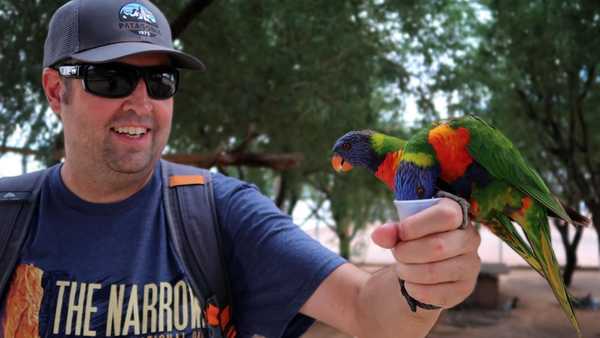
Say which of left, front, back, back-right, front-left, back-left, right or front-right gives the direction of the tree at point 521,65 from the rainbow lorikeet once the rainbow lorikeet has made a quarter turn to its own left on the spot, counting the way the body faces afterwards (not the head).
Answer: back

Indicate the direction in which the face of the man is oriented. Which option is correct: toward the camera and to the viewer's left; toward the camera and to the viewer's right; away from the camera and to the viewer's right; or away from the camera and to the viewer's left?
toward the camera and to the viewer's right

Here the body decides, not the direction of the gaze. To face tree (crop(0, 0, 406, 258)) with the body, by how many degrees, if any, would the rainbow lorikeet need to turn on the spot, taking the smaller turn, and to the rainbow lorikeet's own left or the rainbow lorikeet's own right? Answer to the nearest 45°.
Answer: approximately 45° to the rainbow lorikeet's own right

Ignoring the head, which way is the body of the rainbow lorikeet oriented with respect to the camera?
to the viewer's left
